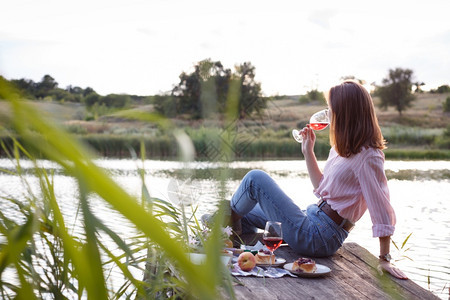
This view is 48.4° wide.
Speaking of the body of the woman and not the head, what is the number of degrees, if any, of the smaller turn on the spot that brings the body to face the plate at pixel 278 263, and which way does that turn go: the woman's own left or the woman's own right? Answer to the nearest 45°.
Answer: approximately 45° to the woman's own left

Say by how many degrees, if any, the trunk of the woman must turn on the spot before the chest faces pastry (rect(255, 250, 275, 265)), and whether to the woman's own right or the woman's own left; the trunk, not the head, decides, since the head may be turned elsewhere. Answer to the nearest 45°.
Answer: approximately 45° to the woman's own left

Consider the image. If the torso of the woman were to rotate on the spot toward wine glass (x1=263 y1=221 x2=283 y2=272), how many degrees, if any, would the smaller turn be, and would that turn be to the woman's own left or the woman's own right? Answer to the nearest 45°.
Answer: approximately 45° to the woman's own left

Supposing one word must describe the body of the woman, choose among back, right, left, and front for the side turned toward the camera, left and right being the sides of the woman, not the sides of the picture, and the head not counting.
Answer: left

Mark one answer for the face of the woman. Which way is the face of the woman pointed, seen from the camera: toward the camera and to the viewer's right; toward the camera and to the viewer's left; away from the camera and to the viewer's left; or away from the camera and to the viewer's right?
away from the camera and to the viewer's left

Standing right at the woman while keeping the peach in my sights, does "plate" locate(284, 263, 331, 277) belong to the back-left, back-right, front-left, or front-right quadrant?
front-left

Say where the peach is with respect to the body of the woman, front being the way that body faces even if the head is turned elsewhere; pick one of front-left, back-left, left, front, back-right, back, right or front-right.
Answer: front-left

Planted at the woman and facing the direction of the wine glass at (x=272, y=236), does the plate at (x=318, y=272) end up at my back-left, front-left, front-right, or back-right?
front-left

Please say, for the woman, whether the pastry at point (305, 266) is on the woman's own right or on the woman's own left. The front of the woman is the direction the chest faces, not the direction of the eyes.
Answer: on the woman's own left

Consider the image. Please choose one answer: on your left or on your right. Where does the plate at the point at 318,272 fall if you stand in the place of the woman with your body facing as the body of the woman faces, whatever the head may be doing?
on your left
